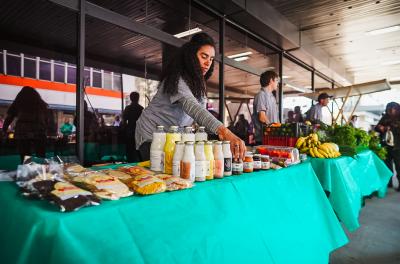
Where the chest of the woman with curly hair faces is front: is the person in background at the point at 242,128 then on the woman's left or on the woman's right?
on the woman's left

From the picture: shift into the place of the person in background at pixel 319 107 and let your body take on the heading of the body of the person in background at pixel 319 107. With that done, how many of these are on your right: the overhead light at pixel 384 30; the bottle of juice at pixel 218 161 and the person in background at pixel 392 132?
1

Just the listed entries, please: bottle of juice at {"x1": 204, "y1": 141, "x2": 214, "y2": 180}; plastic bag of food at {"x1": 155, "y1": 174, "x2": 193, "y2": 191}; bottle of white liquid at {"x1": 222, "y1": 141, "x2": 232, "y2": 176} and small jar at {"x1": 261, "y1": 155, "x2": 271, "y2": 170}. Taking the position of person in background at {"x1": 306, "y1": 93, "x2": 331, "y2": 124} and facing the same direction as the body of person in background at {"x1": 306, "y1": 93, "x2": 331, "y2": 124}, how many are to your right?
4

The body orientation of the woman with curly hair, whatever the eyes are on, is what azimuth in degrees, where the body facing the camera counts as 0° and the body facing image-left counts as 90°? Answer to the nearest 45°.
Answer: approximately 315°

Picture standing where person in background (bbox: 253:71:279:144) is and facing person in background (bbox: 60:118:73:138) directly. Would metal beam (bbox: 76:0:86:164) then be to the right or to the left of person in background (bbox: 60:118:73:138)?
left

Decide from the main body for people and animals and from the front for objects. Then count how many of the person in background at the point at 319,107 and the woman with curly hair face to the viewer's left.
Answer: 0

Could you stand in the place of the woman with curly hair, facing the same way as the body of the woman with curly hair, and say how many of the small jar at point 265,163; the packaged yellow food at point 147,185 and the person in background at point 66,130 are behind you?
1

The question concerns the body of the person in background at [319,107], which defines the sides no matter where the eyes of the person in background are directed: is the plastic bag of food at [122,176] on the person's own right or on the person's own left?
on the person's own right

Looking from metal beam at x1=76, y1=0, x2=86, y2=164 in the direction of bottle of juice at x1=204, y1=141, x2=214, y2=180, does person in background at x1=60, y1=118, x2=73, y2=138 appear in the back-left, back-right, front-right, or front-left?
back-left
